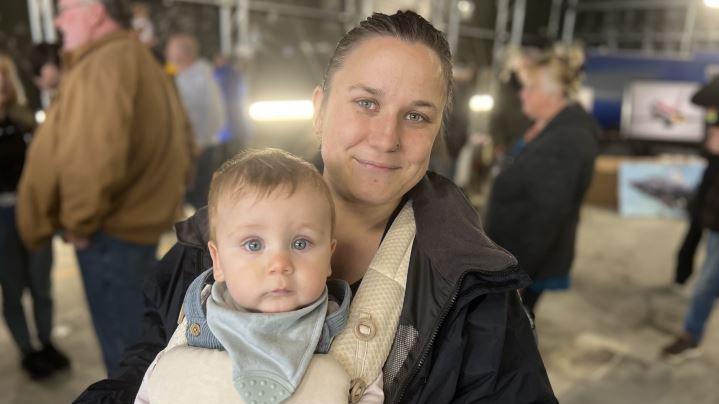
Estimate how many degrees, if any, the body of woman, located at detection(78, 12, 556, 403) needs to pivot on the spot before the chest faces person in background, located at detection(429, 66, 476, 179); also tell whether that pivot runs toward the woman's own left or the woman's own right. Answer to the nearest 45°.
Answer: approximately 180°

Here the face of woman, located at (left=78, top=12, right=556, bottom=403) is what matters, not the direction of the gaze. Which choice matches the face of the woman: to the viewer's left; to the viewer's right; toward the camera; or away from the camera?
toward the camera

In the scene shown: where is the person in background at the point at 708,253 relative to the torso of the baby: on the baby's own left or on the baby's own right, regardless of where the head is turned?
on the baby's own left

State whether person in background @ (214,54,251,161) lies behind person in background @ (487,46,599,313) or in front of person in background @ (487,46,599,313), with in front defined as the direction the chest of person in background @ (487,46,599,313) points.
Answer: in front

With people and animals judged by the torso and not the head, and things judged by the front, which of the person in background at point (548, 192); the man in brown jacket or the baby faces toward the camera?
the baby

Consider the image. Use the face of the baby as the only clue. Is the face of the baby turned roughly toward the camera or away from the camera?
toward the camera

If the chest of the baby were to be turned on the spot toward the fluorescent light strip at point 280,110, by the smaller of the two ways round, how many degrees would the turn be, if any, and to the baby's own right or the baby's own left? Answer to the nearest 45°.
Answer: approximately 180°

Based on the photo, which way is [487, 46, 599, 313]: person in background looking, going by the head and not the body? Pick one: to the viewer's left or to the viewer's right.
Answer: to the viewer's left

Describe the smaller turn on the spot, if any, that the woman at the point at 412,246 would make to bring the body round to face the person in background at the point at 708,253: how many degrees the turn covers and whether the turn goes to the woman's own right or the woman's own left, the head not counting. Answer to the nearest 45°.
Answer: approximately 135° to the woman's own left

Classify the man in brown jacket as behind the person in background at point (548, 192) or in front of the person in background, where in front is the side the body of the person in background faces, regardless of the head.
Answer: in front

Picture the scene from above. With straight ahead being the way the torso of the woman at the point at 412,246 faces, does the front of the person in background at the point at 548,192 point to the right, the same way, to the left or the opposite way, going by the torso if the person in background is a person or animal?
to the right

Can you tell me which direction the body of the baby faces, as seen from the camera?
toward the camera

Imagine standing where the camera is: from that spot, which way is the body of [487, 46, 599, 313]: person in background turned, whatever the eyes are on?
to the viewer's left

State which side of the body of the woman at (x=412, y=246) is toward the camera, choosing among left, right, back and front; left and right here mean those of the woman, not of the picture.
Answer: front

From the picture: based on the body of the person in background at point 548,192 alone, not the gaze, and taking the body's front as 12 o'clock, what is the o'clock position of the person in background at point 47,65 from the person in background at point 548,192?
the person in background at point 47,65 is roughly at 12 o'clock from the person in background at point 548,192.

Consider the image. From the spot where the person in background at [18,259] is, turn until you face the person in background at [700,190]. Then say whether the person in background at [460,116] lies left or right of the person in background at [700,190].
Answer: left
